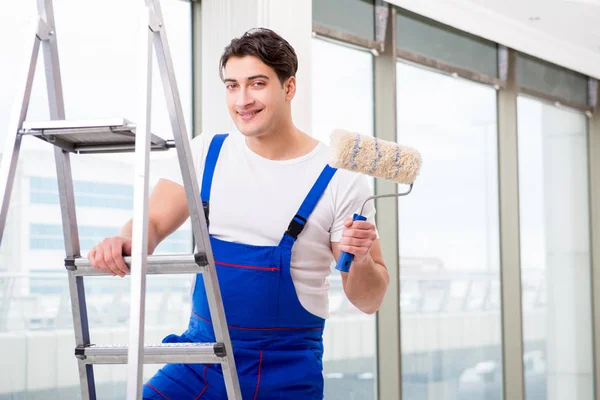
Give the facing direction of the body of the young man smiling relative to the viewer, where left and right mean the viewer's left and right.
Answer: facing the viewer and to the left of the viewer
